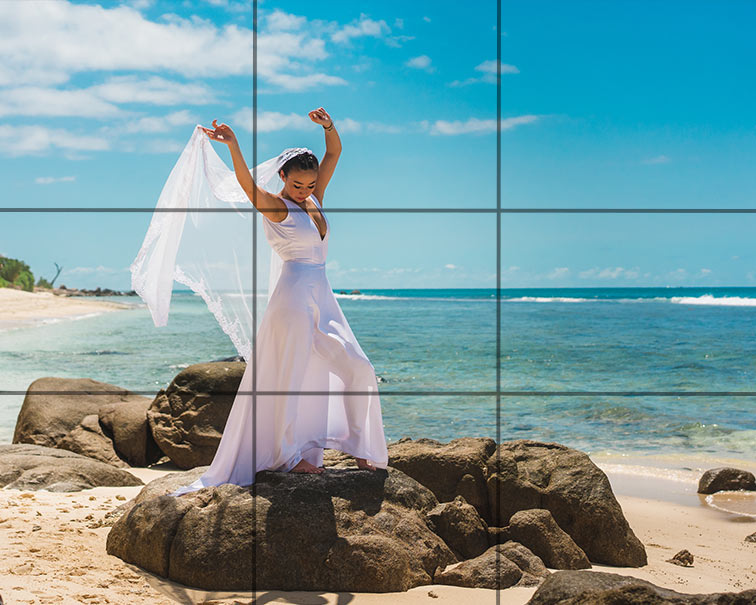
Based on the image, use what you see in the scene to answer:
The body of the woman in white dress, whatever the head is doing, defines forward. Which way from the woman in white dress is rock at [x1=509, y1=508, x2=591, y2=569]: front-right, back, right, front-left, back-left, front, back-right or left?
front-left

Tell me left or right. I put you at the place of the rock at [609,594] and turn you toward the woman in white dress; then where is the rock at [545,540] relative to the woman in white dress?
right

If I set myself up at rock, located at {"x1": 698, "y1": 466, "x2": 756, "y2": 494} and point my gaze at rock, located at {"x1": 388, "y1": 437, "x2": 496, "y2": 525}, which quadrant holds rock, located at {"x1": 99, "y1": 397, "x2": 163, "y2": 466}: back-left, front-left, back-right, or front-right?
front-right

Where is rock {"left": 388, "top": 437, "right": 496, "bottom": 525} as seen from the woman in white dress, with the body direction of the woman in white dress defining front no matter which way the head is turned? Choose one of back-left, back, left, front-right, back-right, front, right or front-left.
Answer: left

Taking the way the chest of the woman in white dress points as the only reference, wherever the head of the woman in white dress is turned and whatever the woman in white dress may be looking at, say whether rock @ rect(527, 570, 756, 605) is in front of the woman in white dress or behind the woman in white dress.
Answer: in front

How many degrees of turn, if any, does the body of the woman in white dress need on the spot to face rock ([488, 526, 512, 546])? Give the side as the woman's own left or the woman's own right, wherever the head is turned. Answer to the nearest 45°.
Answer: approximately 45° to the woman's own left

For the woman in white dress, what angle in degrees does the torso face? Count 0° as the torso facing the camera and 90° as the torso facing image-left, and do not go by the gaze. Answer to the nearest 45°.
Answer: approximately 315°

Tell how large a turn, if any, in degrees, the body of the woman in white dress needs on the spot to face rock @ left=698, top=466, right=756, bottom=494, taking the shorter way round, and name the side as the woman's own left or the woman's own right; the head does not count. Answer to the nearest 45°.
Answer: approximately 90° to the woman's own left
